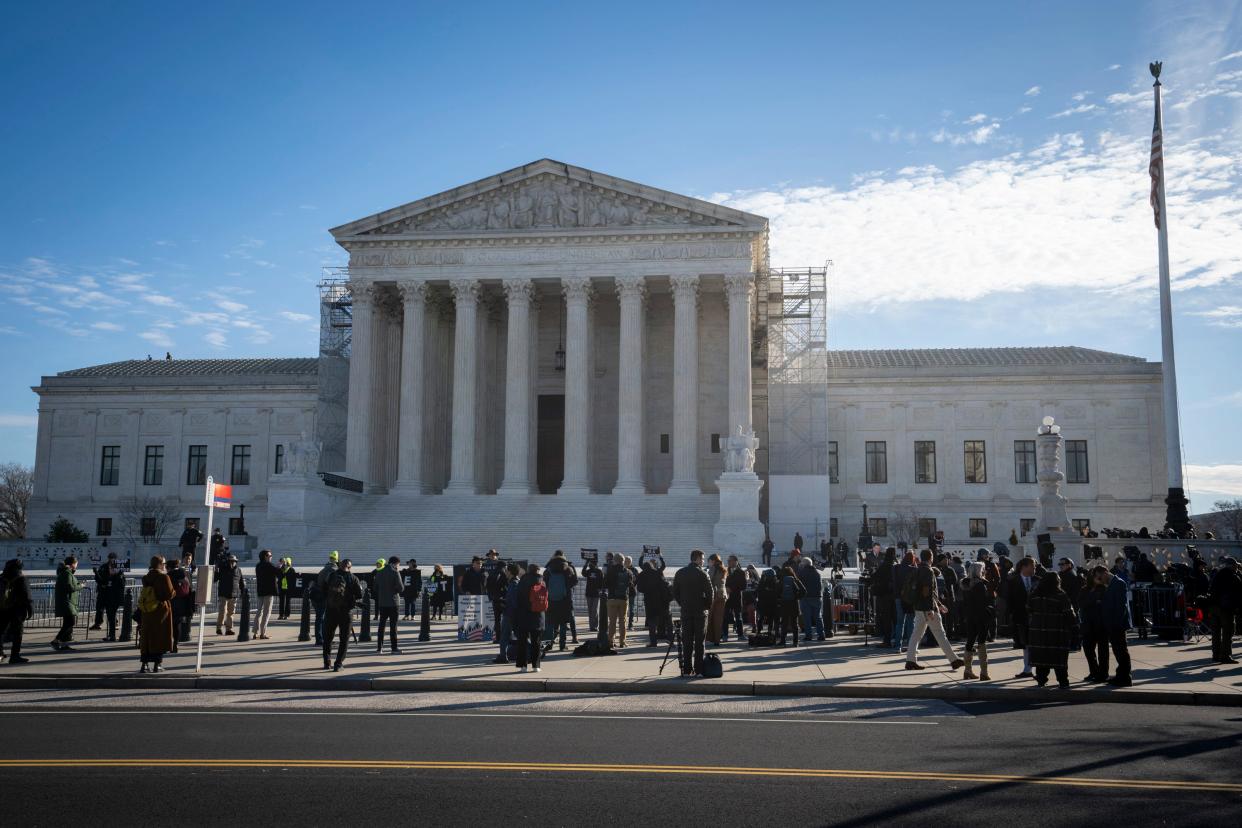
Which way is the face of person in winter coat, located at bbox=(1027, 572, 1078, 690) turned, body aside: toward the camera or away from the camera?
away from the camera

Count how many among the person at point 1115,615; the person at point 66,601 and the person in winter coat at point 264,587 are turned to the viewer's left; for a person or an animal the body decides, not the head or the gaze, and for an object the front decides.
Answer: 1

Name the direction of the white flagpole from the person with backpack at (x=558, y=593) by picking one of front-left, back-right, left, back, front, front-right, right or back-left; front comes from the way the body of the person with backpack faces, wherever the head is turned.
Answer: front-right

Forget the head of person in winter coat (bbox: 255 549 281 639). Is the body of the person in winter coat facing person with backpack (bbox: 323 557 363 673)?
no

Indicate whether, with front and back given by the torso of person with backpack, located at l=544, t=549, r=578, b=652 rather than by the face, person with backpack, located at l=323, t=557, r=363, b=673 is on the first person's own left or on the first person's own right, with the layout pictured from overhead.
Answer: on the first person's own left

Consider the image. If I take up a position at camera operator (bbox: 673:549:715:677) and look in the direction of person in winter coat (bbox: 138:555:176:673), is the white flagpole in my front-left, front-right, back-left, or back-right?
back-right

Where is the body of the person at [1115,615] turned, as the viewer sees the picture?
to the viewer's left

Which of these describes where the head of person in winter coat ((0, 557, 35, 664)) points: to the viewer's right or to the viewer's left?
to the viewer's right

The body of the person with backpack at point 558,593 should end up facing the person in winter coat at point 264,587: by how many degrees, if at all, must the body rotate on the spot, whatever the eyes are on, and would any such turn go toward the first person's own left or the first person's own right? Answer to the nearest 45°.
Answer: approximately 45° to the first person's own left

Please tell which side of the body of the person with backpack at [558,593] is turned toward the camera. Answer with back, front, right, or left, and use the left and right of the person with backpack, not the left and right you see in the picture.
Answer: back

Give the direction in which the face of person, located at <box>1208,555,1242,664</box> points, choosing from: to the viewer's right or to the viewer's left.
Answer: to the viewer's left
